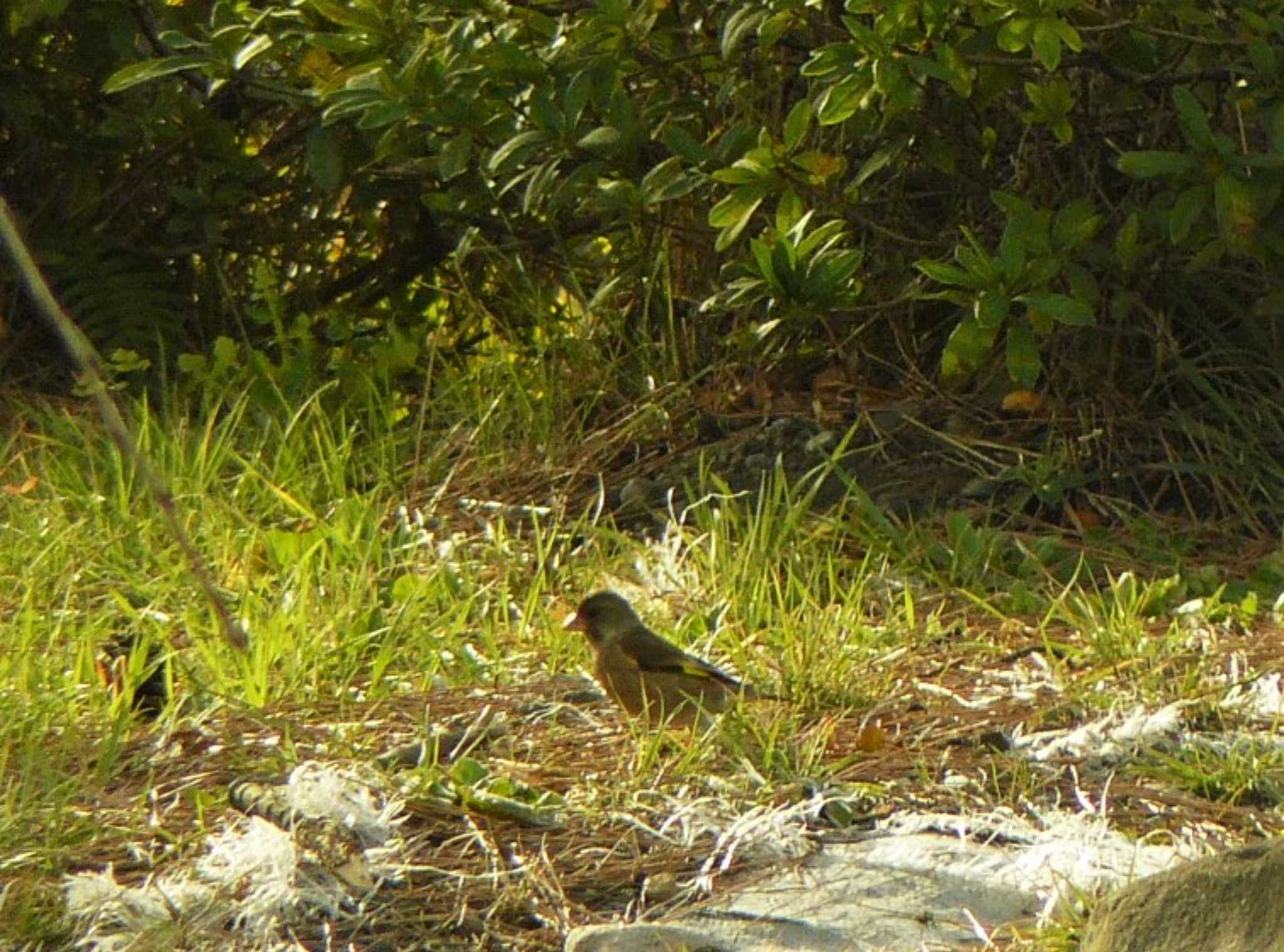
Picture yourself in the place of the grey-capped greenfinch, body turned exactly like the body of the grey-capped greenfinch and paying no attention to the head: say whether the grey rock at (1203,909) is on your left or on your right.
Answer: on your left

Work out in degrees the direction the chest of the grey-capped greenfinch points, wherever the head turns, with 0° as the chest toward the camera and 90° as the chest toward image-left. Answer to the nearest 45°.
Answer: approximately 90°
